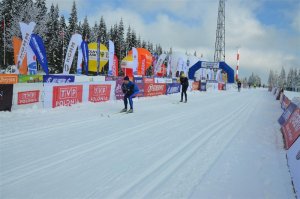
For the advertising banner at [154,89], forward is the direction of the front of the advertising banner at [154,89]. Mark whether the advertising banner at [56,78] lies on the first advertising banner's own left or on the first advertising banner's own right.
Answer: on the first advertising banner's own right

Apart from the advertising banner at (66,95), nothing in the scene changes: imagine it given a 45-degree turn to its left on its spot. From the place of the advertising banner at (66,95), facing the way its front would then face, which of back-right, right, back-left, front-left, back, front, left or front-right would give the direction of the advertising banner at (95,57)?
left

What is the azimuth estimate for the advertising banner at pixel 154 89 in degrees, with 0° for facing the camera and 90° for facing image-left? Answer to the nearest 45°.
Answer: approximately 315°

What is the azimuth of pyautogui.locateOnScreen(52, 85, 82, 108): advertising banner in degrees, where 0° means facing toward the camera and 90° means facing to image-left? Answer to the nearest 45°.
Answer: approximately 315°

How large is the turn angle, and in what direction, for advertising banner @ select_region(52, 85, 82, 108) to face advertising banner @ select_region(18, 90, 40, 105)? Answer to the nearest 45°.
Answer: approximately 90° to its right

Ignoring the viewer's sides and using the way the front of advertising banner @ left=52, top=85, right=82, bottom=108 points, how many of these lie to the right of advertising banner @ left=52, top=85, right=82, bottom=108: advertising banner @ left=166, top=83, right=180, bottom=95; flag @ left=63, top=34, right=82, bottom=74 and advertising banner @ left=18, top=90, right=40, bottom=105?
1

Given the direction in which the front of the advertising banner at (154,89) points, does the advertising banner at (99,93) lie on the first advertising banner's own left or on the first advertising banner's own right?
on the first advertising banner's own right

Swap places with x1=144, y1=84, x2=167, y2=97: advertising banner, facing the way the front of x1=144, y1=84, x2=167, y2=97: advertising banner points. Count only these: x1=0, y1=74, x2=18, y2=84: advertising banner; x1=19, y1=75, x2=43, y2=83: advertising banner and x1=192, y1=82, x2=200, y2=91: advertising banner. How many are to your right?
2

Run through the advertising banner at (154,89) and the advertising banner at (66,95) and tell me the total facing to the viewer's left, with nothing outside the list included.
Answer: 0

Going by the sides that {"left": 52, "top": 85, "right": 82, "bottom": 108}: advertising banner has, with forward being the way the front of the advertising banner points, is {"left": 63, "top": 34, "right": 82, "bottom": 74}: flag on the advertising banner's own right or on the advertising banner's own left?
on the advertising banner's own left

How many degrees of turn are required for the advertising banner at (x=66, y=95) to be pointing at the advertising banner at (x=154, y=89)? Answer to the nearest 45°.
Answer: approximately 90° to its left
